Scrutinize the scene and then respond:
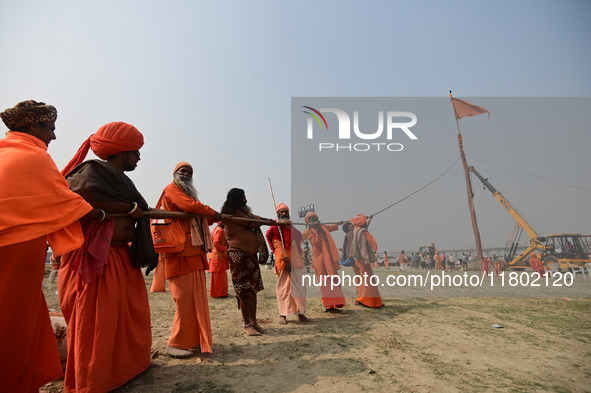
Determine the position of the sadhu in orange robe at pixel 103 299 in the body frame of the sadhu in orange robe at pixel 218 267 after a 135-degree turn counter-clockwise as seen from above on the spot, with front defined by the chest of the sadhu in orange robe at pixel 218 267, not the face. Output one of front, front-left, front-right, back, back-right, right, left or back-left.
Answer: back-left

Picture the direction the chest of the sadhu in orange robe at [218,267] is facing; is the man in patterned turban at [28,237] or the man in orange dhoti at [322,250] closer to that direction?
the man in orange dhoti

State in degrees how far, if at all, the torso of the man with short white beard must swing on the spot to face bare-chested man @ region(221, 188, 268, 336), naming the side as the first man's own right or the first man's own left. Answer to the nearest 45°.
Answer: approximately 45° to the first man's own right

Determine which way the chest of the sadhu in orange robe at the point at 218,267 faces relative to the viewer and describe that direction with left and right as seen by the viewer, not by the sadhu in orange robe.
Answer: facing to the right of the viewer

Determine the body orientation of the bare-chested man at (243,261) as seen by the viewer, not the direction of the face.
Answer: to the viewer's right

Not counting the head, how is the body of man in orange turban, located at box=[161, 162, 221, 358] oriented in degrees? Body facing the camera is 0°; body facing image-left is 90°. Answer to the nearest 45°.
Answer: approximately 315°
